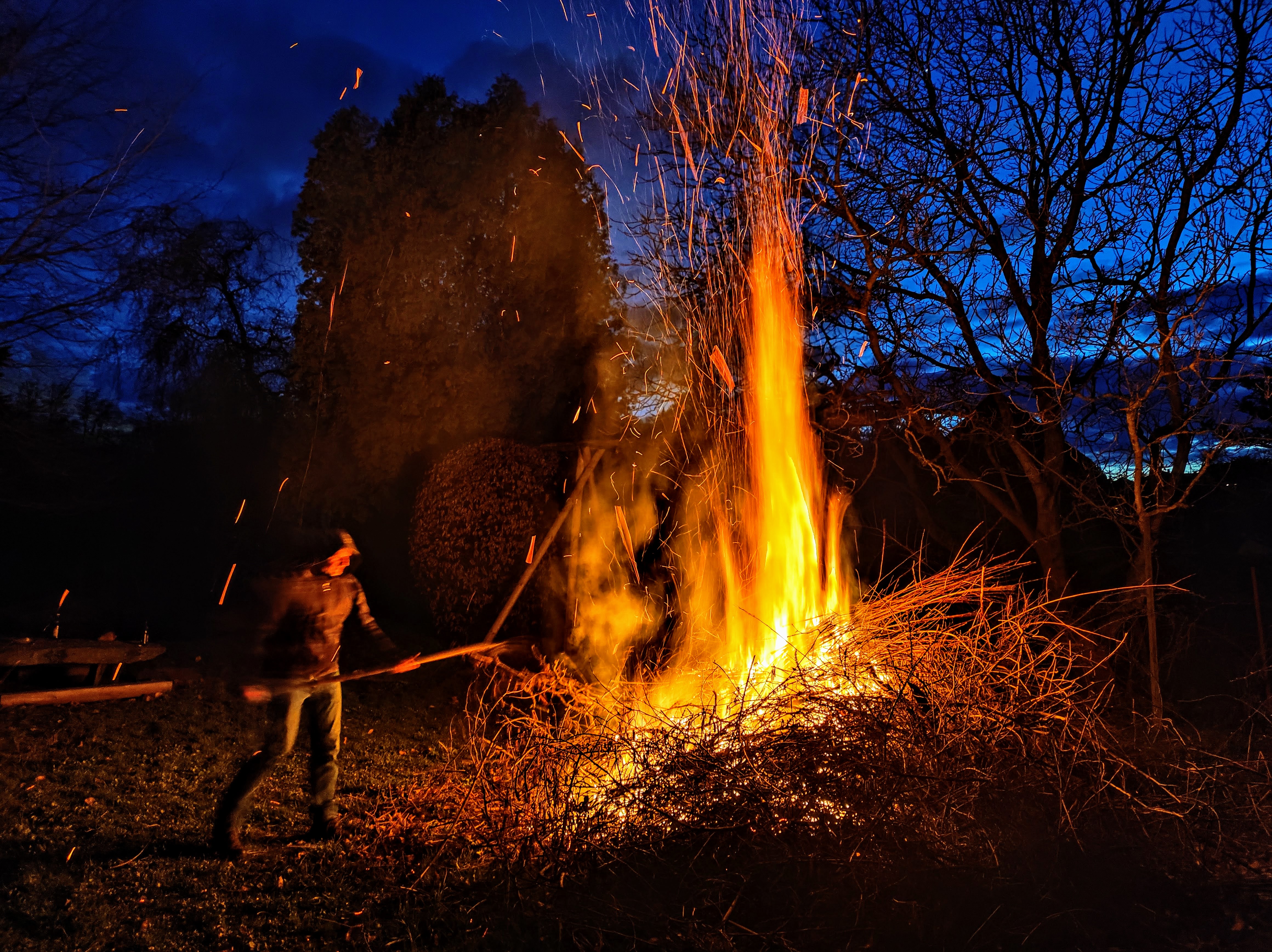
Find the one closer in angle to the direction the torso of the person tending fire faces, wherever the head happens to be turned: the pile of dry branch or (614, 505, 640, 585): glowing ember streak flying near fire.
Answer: the pile of dry branch

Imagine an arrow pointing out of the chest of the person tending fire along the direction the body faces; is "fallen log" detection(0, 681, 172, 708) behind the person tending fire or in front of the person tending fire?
behind

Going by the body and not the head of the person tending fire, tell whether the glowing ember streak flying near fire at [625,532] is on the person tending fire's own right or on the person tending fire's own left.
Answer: on the person tending fire's own left

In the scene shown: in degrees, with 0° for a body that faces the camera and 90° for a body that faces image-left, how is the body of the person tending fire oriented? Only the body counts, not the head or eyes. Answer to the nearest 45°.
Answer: approximately 315°

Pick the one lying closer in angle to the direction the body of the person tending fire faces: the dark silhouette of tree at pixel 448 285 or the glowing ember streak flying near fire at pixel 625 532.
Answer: the glowing ember streak flying near fire

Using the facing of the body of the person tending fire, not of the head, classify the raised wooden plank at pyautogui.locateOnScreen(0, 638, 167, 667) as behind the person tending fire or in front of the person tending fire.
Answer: behind

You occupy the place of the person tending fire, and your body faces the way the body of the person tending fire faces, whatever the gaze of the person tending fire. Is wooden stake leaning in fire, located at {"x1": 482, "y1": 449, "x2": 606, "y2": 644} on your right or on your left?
on your left

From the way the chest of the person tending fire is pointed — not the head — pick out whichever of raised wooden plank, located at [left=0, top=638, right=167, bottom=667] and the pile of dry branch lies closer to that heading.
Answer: the pile of dry branch

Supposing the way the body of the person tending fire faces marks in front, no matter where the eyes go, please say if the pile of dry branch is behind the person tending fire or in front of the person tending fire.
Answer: in front
